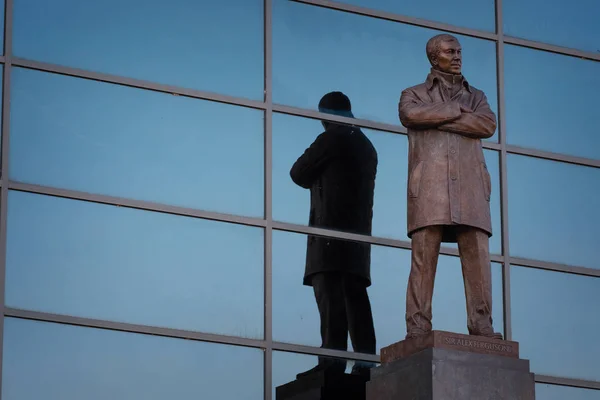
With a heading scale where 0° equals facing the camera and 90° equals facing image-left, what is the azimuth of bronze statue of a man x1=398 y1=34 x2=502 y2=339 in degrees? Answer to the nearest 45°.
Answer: approximately 315°

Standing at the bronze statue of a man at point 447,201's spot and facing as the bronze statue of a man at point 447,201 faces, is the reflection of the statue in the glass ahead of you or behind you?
behind

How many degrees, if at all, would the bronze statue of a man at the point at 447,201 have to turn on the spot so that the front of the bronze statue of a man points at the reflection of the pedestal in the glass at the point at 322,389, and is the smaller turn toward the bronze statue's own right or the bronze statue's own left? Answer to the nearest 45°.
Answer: approximately 180°
